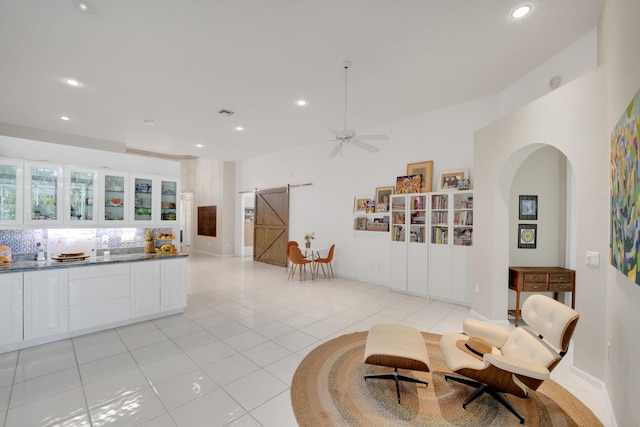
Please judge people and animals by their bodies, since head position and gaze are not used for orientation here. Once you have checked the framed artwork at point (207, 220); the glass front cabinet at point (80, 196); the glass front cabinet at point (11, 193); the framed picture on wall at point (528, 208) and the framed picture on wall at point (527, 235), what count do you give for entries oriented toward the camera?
5

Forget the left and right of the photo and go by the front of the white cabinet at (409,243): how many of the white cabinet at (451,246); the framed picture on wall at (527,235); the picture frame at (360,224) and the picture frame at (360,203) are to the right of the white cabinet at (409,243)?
2

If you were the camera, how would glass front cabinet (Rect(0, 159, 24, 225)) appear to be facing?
facing the viewer

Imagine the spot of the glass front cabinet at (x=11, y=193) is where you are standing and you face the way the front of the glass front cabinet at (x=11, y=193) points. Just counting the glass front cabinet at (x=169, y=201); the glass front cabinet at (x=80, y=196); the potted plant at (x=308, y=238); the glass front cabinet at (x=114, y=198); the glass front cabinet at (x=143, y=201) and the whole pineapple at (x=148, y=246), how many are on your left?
6

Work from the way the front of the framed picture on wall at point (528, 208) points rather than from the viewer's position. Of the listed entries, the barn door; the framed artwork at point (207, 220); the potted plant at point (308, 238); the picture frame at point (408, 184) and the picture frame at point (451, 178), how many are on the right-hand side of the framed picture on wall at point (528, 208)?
5

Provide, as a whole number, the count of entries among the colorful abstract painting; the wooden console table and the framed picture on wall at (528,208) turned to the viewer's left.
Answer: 1

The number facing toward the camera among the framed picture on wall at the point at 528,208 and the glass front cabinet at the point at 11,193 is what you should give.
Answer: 2

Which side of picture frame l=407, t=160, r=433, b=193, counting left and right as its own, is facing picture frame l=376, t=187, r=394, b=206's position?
right

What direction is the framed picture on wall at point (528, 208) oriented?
toward the camera

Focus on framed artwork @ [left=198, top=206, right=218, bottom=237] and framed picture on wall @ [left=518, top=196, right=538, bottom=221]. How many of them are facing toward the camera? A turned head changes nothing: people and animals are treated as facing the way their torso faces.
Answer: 2

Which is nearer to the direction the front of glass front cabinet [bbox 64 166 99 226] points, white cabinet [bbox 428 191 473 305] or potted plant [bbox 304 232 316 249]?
the white cabinet

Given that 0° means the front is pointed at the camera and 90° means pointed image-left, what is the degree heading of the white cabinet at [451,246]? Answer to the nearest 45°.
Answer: approximately 45°

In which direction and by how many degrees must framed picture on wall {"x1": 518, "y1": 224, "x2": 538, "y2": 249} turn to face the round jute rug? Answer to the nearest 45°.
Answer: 0° — it already faces it

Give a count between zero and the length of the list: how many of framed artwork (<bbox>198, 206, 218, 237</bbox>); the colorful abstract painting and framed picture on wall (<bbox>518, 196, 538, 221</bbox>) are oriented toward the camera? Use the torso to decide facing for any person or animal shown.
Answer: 2

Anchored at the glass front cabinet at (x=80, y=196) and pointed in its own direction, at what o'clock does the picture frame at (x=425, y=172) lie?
The picture frame is roughly at 10 o'clock from the glass front cabinet.

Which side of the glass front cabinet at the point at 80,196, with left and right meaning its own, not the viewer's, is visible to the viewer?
front

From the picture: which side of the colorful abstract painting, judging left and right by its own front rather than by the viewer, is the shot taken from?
left

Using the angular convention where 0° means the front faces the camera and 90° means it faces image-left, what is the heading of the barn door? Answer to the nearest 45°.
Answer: approximately 45°

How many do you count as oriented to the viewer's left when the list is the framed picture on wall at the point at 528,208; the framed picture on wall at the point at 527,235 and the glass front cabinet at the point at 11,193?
0

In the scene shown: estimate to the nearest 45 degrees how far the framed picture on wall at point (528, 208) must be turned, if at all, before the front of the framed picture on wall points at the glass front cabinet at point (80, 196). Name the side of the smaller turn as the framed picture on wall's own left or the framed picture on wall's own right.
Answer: approximately 45° to the framed picture on wall's own right
